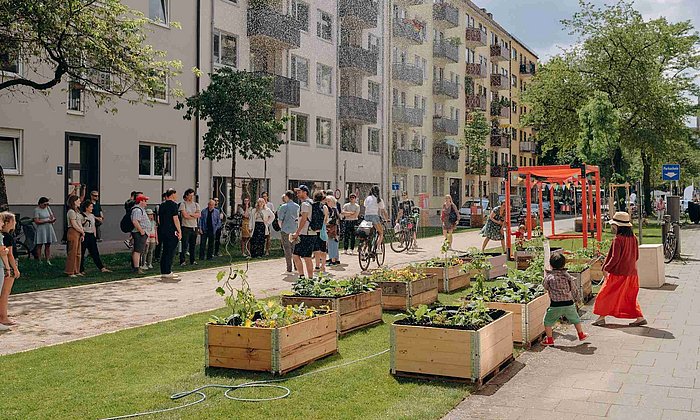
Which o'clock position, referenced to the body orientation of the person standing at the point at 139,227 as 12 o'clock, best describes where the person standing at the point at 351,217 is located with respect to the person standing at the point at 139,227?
the person standing at the point at 351,217 is roughly at 11 o'clock from the person standing at the point at 139,227.

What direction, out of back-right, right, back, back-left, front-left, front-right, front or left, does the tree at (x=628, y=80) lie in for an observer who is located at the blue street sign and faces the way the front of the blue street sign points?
back

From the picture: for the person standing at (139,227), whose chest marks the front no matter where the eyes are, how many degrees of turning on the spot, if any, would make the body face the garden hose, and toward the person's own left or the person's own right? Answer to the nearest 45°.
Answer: approximately 90° to the person's own right

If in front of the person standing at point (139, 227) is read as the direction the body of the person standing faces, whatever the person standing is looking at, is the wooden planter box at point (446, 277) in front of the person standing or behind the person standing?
in front

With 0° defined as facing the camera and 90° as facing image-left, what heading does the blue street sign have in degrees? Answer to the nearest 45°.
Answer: approximately 0°

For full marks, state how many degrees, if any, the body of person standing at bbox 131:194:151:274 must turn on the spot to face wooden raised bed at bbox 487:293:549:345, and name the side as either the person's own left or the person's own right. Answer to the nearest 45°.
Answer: approximately 45° to the person's own right

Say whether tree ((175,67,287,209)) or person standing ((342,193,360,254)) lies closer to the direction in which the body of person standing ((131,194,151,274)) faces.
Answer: the person standing

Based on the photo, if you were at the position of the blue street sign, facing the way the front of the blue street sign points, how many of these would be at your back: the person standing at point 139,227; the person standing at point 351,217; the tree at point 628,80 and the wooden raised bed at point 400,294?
1

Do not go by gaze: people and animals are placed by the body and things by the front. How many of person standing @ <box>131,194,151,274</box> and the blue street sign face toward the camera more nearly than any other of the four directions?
1

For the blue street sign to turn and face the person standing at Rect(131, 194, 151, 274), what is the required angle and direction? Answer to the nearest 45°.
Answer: approximately 45° to its right

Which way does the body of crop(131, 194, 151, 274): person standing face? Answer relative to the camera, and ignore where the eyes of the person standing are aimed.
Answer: to the viewer's right

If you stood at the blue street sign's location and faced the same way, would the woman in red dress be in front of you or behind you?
in front

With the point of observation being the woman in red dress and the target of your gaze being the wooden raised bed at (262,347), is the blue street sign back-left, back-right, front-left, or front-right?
back-right

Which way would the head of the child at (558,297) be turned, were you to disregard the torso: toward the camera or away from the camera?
away from the camera
